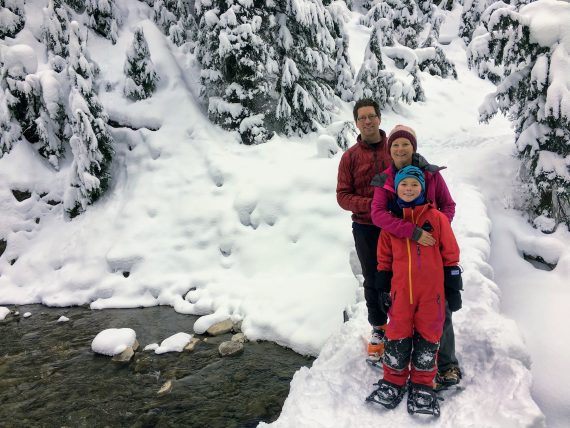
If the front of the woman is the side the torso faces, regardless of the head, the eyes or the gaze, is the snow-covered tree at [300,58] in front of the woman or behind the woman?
behind

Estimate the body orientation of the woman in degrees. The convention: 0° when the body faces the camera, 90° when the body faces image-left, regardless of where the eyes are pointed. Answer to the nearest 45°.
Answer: approximately 0°

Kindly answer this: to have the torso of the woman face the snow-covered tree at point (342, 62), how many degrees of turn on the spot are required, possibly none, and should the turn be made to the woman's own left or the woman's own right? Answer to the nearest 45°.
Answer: approximately 180°

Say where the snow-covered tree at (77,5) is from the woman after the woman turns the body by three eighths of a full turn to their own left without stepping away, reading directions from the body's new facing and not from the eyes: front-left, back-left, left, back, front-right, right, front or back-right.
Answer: left

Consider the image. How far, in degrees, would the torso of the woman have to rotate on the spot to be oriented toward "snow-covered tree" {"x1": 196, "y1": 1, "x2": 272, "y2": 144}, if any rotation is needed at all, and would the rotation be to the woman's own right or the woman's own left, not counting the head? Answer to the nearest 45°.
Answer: approximately 135° to the woman's own right

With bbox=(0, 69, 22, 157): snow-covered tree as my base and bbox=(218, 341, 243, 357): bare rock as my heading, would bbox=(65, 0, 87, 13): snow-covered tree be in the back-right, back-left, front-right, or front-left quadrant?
back-left

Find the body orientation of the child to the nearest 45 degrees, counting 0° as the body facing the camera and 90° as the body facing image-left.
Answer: approximately 0°

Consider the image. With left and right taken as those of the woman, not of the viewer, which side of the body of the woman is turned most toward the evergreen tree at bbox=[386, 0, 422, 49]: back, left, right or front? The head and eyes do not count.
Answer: back

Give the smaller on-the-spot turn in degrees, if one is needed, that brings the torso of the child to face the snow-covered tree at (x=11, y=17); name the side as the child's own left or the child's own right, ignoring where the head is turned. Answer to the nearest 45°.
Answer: approximately 135° to the child's own right
